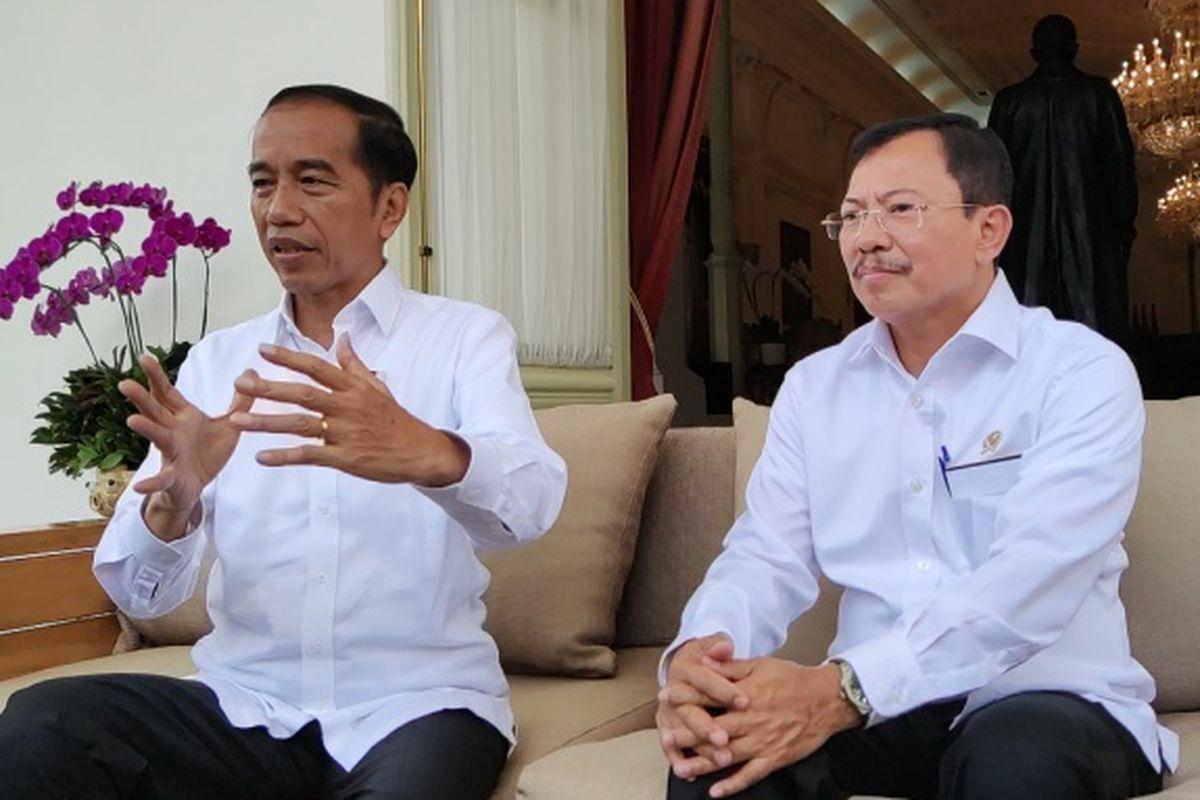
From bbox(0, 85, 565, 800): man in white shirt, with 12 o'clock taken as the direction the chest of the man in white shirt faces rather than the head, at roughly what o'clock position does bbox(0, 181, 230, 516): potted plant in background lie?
The potted plant in background is roughly at 4 o'clock from the man in white shirt.

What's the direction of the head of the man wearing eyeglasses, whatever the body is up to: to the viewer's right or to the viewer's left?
to the viewer's left

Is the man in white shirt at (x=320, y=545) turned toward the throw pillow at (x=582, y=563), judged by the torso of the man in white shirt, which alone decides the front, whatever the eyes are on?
no

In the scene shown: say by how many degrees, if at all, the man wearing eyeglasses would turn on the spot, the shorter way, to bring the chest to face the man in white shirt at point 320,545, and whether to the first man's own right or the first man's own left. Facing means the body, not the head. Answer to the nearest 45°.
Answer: approximately 45° to the first man's own right

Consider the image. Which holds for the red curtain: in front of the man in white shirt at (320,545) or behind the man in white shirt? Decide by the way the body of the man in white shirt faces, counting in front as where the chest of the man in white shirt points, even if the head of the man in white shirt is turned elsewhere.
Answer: behind

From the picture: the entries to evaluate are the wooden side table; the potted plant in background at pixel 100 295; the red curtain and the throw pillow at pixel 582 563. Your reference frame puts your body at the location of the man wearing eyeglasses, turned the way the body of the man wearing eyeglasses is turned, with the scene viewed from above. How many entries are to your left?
0

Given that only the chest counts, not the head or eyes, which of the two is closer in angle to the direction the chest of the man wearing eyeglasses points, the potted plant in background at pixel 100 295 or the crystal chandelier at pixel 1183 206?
the potted plant in background

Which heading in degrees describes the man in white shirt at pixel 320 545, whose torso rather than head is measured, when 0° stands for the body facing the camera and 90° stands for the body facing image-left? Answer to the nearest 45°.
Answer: approximately 45°

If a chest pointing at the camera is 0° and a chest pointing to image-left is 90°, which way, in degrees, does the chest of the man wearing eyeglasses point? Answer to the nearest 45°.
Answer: approximately 45°

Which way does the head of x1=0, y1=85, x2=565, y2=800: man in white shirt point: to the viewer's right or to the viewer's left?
to the viewer's left

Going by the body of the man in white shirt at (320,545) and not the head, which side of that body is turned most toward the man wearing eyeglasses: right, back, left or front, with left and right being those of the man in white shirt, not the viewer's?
left
